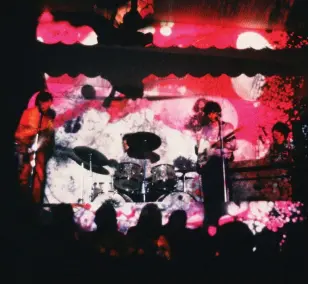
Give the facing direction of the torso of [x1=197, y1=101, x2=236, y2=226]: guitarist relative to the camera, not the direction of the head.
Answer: toward the camera

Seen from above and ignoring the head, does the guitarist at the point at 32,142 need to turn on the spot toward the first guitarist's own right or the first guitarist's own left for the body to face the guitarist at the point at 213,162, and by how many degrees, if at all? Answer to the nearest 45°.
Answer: approximately 45° to the first guitarist's own left

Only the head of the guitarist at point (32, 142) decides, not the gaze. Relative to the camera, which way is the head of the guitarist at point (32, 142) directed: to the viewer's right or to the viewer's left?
to the viewer's right

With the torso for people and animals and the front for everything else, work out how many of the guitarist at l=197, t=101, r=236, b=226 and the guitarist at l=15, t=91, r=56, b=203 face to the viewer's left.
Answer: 0

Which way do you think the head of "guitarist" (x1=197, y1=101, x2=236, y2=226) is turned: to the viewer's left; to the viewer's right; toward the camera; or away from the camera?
toward the camera

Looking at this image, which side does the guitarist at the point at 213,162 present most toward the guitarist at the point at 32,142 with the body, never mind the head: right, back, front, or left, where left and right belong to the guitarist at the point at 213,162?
right

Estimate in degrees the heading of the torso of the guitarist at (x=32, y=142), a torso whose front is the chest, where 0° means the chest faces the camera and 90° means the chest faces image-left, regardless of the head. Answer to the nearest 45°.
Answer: approximately 315°
